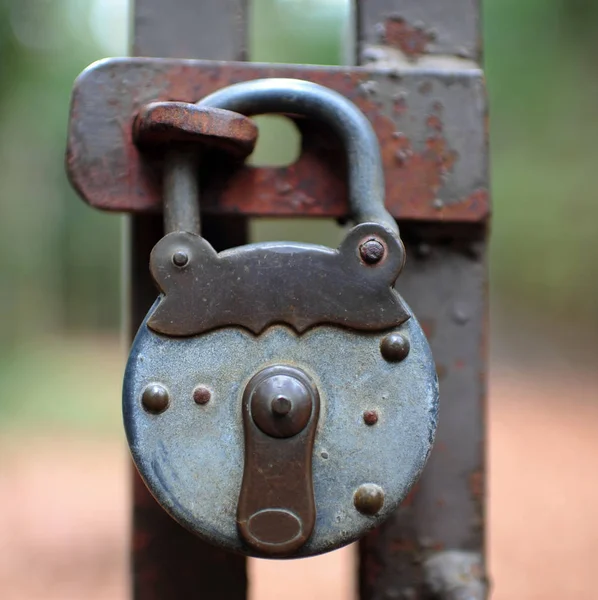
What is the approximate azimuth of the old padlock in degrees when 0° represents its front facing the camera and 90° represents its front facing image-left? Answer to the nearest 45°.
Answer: approximately 0°
